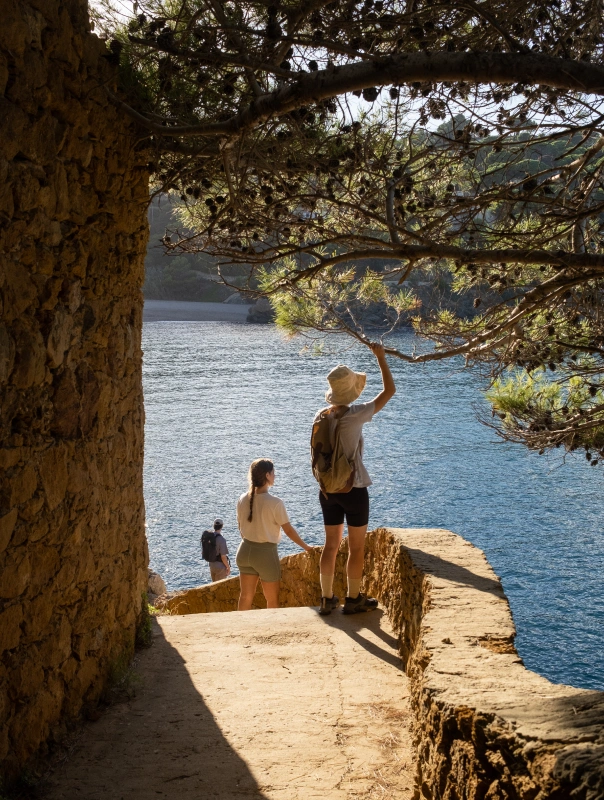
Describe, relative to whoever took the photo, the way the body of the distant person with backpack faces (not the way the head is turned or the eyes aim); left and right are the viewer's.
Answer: facing away from the viewer and to the right of the viewer

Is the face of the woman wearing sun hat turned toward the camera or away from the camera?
away from the camera

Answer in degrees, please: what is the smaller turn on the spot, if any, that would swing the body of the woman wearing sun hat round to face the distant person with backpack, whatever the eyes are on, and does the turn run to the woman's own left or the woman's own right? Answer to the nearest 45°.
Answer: approximately 45° to the woman's own left

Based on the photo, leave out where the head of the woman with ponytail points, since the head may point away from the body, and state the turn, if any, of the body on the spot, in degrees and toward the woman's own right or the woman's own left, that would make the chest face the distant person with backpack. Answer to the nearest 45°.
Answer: approximately 45° to the woman's own left

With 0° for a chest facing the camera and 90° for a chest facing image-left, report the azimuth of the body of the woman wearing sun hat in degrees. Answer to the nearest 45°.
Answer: approximately 225°

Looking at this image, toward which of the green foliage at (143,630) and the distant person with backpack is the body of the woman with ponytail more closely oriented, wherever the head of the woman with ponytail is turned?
the distant person with backpack

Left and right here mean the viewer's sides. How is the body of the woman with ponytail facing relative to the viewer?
facing away from the viewer and to the right of the viewer
